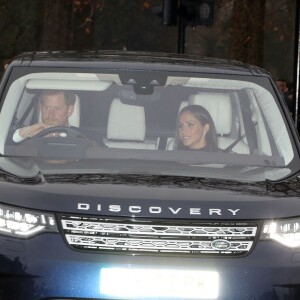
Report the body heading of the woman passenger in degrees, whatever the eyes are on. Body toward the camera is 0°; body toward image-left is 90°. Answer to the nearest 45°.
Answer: approximately 45°

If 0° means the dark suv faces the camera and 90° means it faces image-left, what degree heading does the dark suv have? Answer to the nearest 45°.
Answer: approximately 0°

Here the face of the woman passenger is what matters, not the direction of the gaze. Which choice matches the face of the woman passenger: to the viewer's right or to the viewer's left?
to the viewer's left
